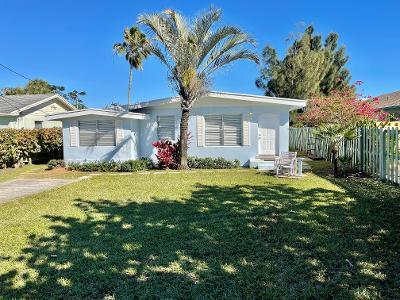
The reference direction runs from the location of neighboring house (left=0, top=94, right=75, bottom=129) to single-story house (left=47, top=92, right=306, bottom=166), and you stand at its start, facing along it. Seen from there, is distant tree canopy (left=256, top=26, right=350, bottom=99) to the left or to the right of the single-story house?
left

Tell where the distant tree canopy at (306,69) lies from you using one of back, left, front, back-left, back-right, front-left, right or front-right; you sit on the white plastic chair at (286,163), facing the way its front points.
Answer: back-right

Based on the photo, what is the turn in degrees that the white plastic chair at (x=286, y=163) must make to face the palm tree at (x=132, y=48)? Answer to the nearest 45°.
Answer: approximately 90° to its right

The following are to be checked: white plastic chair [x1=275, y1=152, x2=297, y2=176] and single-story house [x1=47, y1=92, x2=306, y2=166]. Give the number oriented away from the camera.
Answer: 0

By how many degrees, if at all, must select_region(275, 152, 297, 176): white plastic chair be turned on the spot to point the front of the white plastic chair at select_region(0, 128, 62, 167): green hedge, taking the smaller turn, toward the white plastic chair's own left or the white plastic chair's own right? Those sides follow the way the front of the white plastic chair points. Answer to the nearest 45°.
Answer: approximately 45° to the white plastic chair's own right

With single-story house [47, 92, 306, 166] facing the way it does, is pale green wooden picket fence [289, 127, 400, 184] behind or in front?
in front

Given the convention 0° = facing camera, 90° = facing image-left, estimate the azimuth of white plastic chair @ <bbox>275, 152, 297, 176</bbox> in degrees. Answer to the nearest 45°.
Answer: approximately 45°

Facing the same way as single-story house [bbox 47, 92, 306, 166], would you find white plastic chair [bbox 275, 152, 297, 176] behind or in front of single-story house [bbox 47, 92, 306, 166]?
in front

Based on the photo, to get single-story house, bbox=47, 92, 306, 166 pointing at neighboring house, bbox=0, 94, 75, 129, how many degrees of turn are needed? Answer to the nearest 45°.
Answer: approximately 135° to its right

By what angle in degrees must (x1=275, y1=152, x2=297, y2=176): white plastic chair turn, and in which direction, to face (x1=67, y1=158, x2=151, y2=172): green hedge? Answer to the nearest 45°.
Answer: approximately 45° to its right
